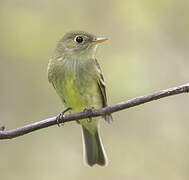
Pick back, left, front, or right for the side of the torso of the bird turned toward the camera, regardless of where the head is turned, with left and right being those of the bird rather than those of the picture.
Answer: front
